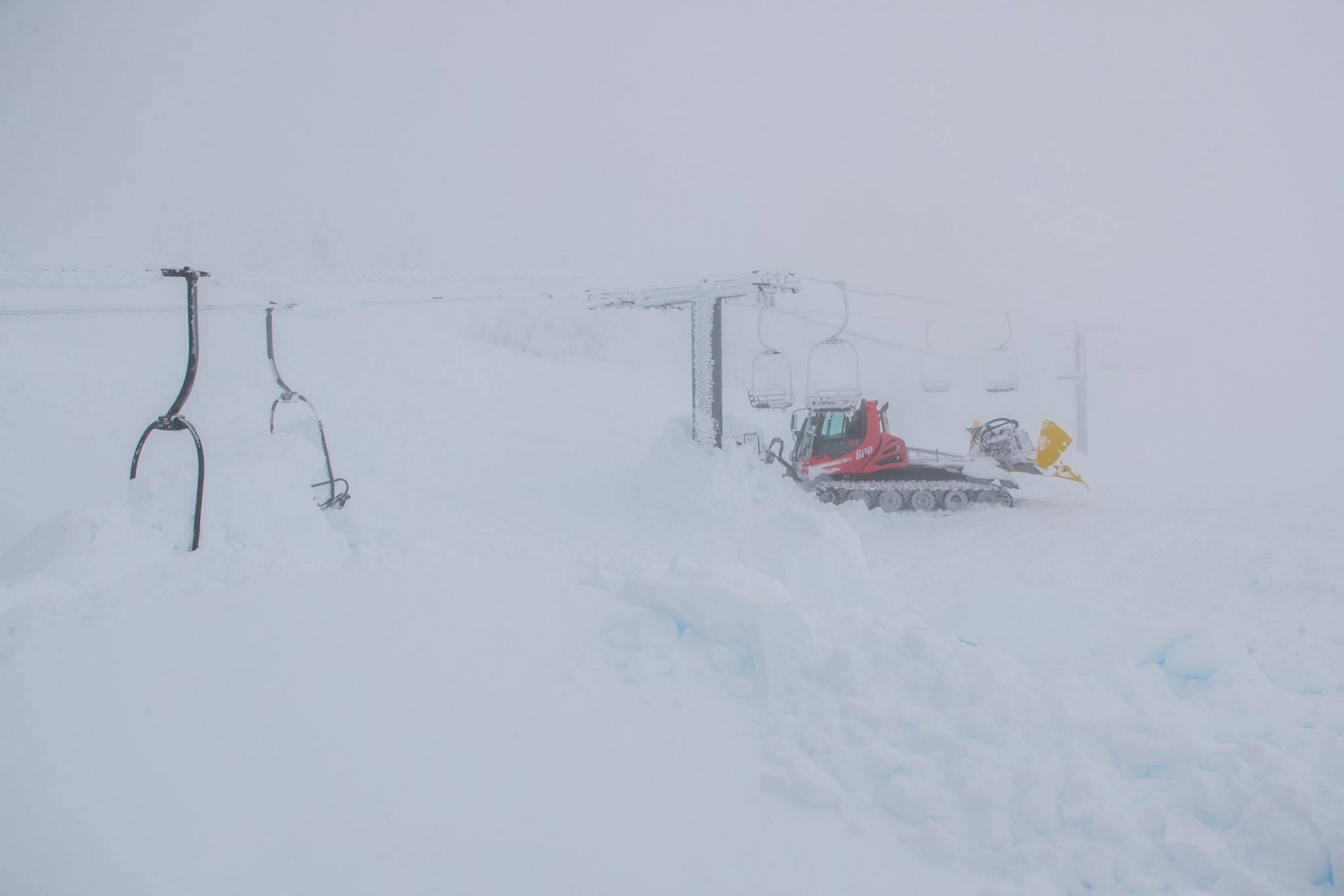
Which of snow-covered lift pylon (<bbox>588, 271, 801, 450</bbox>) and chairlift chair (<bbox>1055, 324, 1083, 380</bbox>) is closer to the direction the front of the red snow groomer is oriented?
the snow-covered lift pylon

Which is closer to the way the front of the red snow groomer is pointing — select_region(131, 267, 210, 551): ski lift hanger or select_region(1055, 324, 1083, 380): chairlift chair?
the ski lift hanger

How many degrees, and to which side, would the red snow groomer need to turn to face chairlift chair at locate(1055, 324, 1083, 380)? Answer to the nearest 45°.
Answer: approximately 135° to its right

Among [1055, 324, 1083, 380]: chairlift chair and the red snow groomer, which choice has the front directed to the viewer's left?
the red snow groomer

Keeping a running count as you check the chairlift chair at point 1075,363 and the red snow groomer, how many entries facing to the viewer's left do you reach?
1

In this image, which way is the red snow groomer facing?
to the viewer's left
